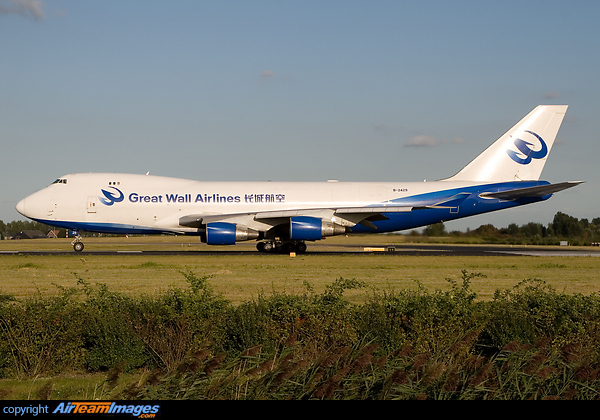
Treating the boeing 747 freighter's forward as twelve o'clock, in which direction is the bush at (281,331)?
The bush is roughly at 9 o'clock from the boeing 747 freighter.

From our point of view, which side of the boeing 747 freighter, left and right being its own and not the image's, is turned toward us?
left
